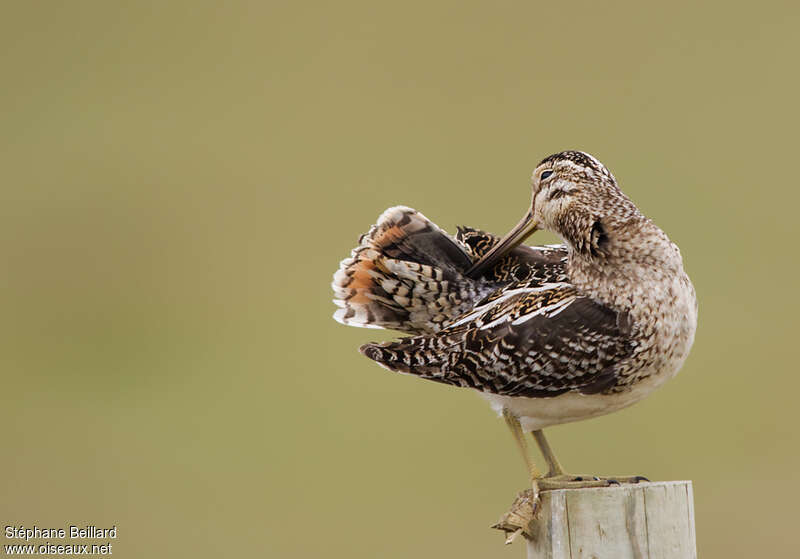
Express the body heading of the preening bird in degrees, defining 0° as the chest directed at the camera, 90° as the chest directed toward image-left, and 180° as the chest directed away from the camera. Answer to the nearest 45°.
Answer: approximately 270°
